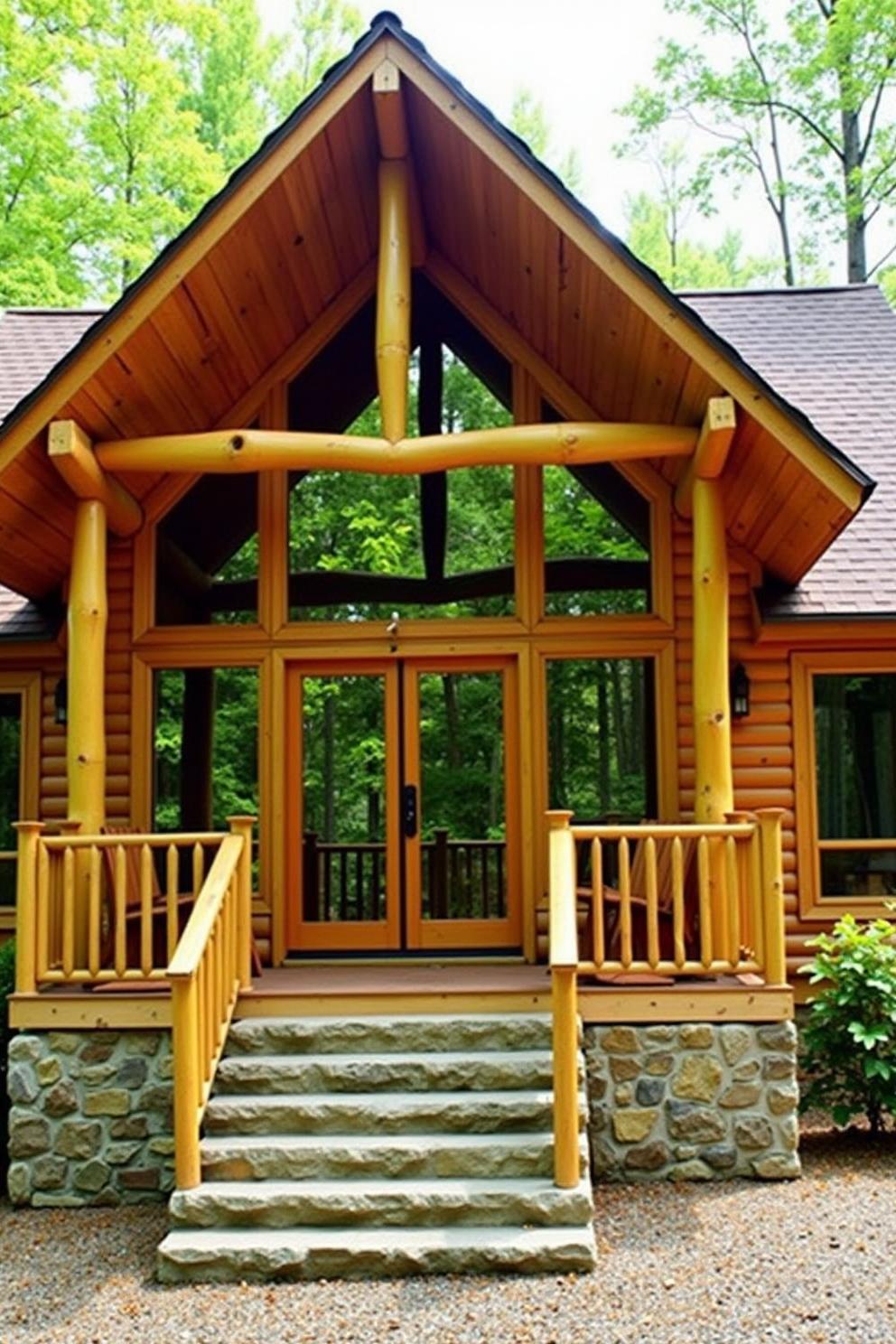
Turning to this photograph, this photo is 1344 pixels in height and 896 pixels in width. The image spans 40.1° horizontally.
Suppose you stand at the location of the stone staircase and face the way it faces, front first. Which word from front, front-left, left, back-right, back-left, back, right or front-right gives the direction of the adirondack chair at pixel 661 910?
back-left

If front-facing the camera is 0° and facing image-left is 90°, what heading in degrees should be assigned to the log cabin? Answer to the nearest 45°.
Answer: approximately 0°

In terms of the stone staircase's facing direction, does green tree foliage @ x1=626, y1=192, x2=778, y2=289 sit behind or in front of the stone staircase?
behind

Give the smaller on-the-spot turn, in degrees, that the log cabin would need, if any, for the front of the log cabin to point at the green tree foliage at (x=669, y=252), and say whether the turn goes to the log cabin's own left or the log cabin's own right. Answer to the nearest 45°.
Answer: approximately 180°

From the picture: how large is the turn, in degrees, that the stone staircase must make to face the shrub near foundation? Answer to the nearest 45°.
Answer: approximately 90° to its left

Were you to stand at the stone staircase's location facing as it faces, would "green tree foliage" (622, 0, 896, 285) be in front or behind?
behind
